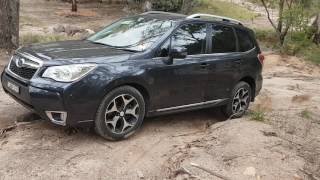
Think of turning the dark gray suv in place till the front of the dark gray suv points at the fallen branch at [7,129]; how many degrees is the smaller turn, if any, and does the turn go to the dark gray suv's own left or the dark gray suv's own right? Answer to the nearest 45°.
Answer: approximately 45° to the dark gray suv's own right

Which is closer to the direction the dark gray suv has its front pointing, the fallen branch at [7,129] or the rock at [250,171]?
the fallen branch

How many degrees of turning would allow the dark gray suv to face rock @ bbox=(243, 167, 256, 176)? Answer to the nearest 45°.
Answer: approximately 90° to its left

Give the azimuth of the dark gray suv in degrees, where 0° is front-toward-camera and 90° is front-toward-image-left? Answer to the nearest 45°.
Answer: approximately 45°

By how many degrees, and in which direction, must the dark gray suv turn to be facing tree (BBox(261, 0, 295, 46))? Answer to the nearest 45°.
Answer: approximately 180°

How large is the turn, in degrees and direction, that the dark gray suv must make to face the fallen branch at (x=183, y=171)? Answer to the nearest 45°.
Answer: approximately 90° to its left

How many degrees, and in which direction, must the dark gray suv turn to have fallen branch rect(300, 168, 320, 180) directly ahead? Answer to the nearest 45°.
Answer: approximately 90° to its left

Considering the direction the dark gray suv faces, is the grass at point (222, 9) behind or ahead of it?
behind
